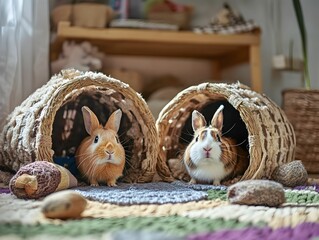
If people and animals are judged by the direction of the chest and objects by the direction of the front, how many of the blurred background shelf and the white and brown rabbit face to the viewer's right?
0

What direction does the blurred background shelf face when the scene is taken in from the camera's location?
facing the viewer

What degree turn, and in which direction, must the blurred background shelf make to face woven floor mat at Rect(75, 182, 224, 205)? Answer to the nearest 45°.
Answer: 0° — it already faces it

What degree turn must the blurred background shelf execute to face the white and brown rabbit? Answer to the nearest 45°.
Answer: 0° — it already faces it

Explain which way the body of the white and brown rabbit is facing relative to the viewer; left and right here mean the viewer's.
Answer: facing the viewer and to the left of the viewer

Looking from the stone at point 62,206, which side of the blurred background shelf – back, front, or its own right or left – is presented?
front

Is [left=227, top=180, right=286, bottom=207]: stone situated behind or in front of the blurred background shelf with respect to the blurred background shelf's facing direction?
in front

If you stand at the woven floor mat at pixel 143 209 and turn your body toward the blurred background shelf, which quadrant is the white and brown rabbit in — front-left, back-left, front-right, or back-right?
front-right
